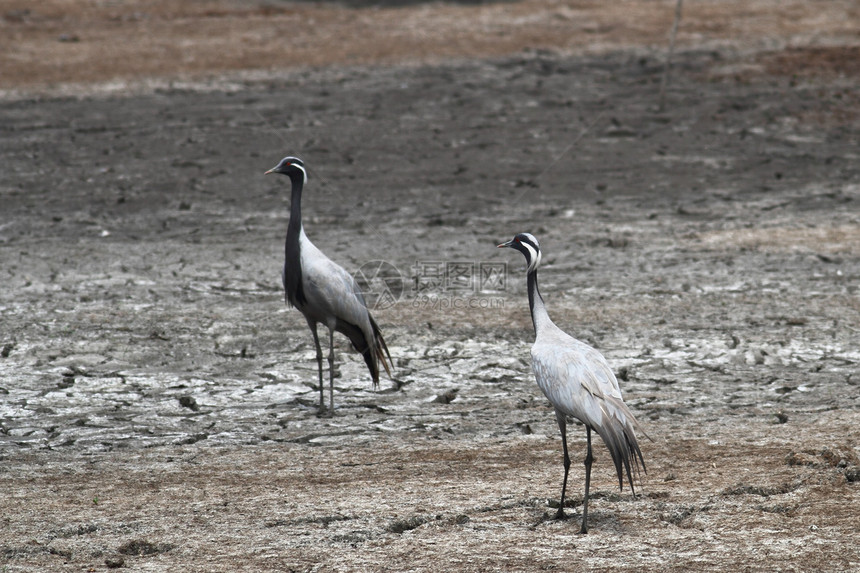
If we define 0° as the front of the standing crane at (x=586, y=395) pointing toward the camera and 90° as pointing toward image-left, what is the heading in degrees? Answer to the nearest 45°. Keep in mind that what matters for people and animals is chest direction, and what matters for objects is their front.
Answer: approximately 135°

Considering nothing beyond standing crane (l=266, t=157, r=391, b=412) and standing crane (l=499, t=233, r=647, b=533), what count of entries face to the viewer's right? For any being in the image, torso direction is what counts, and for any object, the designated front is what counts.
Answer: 0

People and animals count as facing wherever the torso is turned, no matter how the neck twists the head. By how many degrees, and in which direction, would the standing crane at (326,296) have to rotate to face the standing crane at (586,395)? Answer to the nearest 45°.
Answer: approximately 135° to its left

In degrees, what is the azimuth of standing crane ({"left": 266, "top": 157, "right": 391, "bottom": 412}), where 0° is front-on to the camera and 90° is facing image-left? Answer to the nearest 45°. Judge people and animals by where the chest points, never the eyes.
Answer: approximately 90°

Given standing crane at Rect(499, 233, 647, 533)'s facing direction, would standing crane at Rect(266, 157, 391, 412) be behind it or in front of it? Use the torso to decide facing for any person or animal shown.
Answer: in front
